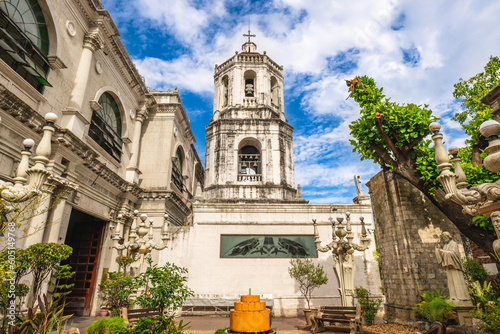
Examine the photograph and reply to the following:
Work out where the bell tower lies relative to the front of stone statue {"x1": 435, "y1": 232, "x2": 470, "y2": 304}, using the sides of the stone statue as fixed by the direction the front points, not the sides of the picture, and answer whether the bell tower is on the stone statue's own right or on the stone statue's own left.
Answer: on the stone statue's own right

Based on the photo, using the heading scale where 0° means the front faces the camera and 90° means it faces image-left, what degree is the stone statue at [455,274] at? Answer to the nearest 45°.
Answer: approximately 45°

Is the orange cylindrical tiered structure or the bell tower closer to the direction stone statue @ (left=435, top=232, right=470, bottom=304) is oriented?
the orange cylindrical tiered structure

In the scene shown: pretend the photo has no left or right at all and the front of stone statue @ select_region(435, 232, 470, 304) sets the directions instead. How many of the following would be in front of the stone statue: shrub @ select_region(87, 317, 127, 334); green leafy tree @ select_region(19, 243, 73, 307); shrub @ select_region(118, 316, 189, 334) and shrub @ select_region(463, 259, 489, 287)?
3

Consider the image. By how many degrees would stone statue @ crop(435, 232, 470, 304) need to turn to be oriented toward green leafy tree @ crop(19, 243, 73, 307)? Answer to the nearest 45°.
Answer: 0° — it already faces it

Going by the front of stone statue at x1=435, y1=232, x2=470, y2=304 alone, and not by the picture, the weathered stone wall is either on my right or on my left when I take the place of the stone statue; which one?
on my right

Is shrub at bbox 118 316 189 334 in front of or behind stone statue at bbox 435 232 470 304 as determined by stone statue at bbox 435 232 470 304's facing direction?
in front

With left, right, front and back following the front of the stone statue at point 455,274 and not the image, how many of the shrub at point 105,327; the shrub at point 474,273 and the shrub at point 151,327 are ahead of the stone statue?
2

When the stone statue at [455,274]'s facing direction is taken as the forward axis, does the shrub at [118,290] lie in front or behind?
in front

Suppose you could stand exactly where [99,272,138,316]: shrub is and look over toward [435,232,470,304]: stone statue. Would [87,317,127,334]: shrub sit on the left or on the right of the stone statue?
right

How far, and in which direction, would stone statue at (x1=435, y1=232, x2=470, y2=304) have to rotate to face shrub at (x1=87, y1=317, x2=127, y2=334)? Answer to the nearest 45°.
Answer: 0° — it already faces it
